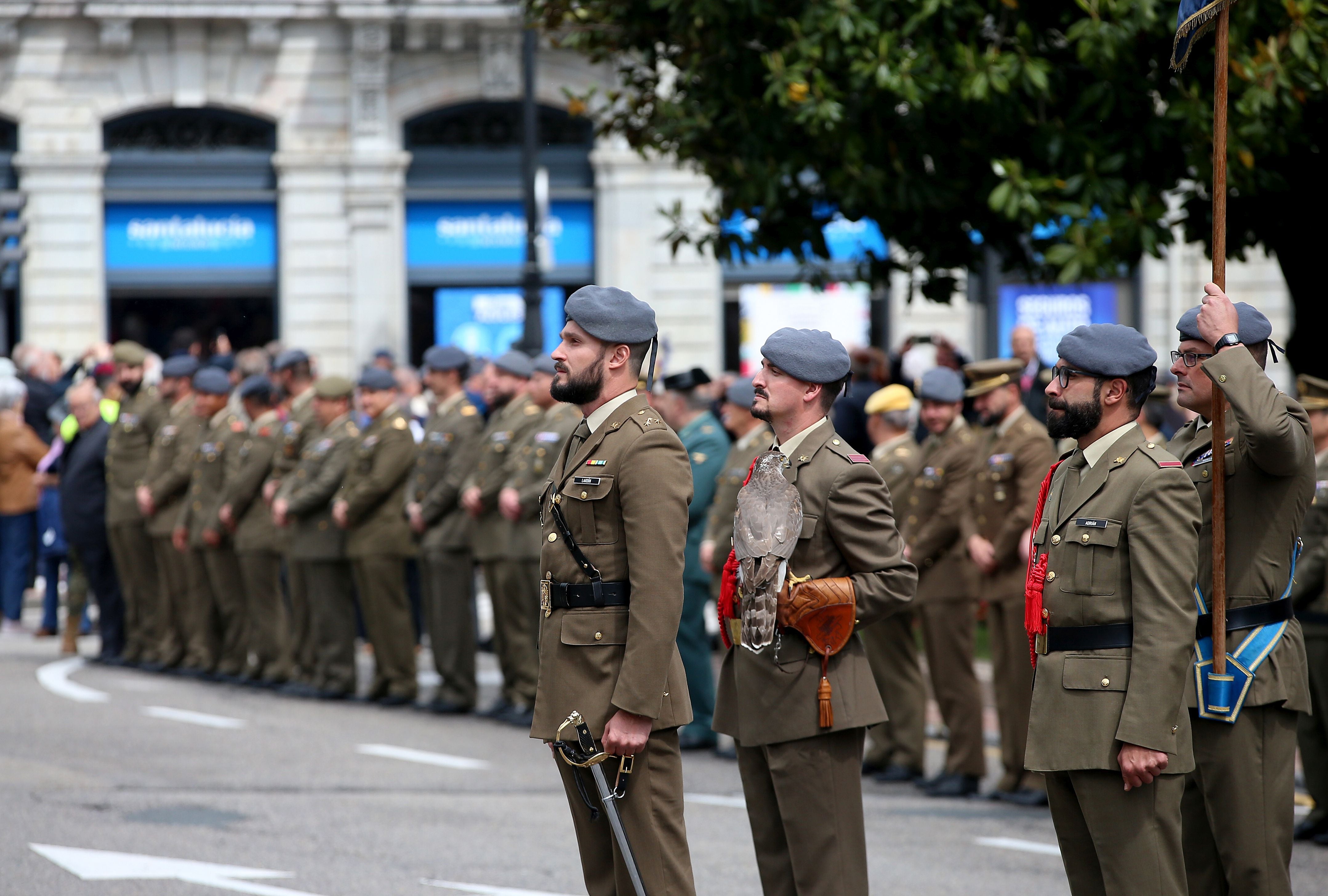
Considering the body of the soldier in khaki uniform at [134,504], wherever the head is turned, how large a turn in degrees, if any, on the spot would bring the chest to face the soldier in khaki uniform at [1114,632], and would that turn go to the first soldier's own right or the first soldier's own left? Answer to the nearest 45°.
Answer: approximately 45° to the first soldier's own left

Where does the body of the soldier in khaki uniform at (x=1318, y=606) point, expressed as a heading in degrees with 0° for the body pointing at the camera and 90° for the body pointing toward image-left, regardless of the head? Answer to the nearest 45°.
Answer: approximately 45°

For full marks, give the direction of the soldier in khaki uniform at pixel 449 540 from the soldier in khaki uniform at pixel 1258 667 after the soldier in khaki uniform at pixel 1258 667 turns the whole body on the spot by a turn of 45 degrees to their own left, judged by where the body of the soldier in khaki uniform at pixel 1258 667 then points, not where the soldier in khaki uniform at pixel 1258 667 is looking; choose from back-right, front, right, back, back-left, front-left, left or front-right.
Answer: back-right

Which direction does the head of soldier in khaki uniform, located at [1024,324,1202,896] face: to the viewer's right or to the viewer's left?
to the viewer's left

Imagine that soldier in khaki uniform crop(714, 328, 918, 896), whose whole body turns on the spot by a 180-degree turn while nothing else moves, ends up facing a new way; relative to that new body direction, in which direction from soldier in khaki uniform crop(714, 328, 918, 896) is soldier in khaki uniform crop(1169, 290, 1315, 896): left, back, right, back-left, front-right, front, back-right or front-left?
front-right

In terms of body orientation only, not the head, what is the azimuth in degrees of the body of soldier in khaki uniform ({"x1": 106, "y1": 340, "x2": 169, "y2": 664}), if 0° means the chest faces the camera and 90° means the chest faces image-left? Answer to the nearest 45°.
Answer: approximately 45°

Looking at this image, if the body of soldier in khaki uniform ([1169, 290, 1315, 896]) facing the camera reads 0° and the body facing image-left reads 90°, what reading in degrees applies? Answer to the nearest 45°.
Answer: approximately 45°

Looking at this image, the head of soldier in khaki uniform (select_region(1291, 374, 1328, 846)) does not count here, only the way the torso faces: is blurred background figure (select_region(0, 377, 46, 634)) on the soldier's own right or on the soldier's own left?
on the soldier's own right

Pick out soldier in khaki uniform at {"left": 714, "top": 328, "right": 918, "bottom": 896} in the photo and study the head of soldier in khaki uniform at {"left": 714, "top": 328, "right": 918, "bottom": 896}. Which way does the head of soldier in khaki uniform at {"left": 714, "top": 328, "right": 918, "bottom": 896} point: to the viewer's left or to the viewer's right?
to the viewer's left

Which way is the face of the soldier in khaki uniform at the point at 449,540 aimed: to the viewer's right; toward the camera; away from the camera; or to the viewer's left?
to the viewer's left

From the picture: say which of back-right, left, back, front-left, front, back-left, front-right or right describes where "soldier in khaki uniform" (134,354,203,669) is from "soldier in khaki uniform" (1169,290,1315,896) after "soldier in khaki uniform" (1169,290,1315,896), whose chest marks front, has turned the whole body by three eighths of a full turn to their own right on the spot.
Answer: front-left
